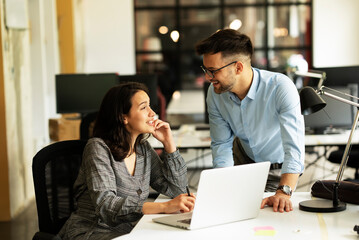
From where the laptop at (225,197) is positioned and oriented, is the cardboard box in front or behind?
in front

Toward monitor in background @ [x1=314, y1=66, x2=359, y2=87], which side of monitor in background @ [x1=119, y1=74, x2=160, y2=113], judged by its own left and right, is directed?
left

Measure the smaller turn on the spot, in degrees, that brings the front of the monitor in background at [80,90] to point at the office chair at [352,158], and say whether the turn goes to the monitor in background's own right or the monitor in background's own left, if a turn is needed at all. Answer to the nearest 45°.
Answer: approximately 45° to the monitor in background's own left

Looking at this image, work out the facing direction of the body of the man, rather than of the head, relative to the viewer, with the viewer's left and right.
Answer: facing the viewer and to the left of the viewer

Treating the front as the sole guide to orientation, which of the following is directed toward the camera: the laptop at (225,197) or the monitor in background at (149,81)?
the monitor in background

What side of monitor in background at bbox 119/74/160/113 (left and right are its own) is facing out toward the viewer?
front

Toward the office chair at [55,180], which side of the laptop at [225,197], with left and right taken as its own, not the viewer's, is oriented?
front

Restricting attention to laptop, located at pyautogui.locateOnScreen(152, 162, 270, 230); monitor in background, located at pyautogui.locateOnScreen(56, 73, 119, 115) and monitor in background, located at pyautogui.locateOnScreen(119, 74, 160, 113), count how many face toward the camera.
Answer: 2

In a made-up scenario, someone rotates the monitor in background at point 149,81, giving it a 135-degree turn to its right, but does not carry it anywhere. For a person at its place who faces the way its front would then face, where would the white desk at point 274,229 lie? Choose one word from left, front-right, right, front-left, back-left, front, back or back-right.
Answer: back-left

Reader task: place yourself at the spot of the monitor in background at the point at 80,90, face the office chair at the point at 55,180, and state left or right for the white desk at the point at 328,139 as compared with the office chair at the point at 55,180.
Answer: left

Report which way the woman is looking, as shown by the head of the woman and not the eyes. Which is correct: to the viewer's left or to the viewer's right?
to the viewer's right

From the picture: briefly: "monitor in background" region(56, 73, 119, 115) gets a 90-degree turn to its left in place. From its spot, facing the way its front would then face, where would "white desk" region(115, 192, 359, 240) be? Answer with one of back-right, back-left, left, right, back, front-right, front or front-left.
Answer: right

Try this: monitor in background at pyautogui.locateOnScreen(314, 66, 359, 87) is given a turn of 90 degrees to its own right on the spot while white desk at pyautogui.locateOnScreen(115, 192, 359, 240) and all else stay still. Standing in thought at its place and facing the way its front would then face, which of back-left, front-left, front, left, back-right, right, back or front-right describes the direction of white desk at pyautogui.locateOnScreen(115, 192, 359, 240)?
left

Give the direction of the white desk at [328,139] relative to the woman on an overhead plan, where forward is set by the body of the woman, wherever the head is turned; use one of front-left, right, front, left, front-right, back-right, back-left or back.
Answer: left

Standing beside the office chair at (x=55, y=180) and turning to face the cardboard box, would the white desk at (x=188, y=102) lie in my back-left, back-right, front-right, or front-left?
front-right

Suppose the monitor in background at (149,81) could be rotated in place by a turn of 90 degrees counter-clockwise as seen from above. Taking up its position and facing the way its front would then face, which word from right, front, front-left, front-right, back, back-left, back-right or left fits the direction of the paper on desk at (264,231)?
right

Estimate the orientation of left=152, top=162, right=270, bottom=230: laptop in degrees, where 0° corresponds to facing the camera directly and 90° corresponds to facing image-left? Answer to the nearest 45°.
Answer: approximately 135°

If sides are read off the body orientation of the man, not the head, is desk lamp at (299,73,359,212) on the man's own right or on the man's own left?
on the man's own left
